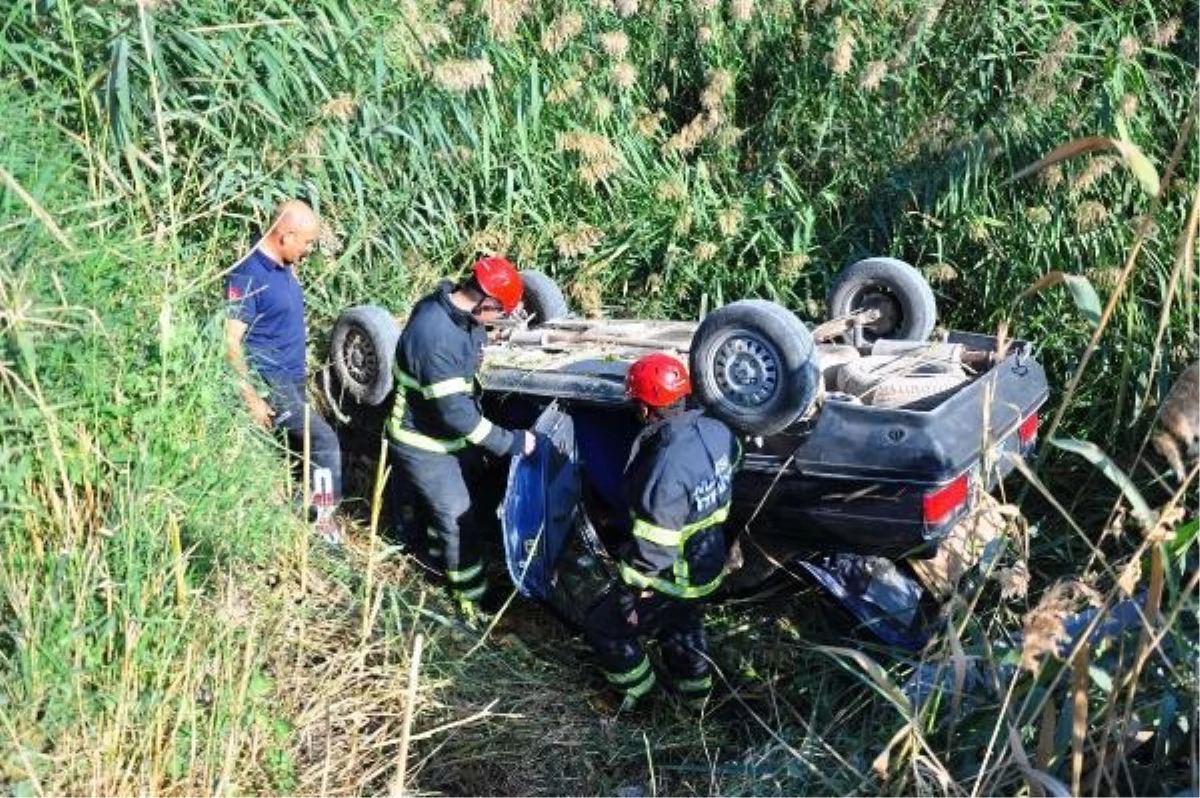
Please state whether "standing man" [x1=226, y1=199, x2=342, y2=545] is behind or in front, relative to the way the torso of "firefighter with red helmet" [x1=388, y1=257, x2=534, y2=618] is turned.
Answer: behind

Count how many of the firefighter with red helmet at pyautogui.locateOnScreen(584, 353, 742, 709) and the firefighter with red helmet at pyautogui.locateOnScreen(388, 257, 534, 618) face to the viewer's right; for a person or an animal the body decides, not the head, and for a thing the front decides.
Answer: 1

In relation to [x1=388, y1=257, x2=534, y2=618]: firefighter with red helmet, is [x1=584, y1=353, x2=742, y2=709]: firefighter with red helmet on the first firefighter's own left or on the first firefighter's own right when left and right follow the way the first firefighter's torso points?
on the first firefighter's own right

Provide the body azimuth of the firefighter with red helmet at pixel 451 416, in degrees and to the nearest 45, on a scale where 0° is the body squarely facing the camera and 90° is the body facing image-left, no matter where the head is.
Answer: approximately 270°

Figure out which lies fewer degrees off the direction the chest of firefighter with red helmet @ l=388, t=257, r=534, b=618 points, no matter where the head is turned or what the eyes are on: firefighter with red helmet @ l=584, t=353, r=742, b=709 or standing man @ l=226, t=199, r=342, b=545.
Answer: the firefighter with red helmet

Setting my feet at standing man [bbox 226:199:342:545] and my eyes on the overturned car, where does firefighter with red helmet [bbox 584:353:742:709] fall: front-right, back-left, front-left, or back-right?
front-right

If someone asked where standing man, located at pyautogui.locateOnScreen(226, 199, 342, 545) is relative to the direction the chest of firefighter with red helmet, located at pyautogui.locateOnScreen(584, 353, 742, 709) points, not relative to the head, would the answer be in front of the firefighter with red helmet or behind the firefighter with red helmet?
in front

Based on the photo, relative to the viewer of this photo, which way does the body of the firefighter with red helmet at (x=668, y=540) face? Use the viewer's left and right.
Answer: facing away from the viewer and to the left of the viewer
